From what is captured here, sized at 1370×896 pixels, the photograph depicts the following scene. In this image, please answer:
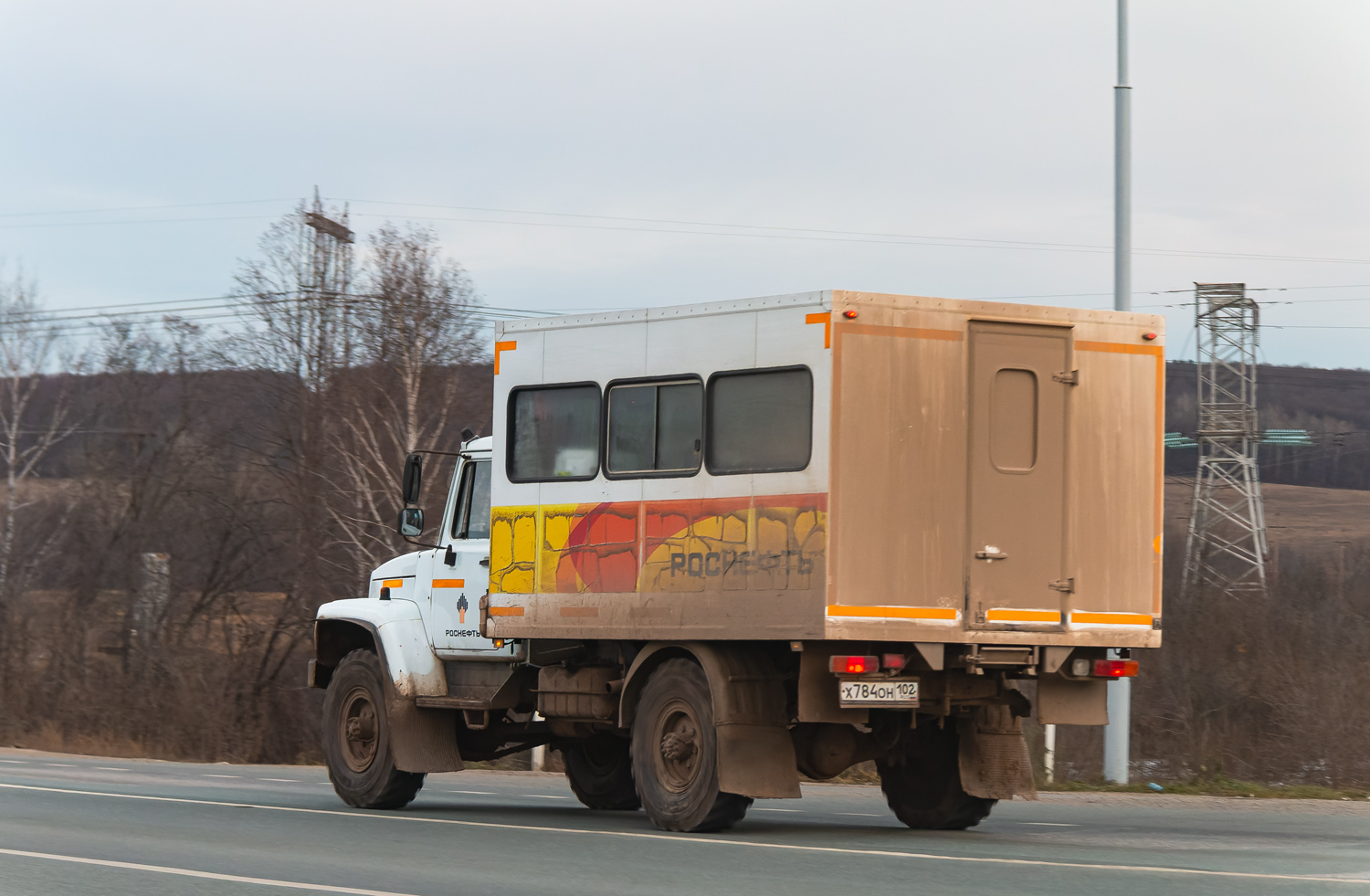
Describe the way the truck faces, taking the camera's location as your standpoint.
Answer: facing away from the viewer and to the left of the viewer

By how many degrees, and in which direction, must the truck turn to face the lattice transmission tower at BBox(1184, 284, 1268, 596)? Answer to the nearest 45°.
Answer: approximately 45° to its right

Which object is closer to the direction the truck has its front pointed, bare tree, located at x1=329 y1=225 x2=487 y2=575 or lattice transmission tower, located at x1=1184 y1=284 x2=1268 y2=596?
the bare tree

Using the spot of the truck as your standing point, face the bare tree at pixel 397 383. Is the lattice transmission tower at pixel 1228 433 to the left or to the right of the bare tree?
right

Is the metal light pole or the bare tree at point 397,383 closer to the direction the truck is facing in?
the bare tree

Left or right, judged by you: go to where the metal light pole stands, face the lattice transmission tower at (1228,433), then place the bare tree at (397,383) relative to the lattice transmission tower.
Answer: left

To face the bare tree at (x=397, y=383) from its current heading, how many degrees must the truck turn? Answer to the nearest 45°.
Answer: approximately 45° to its right
